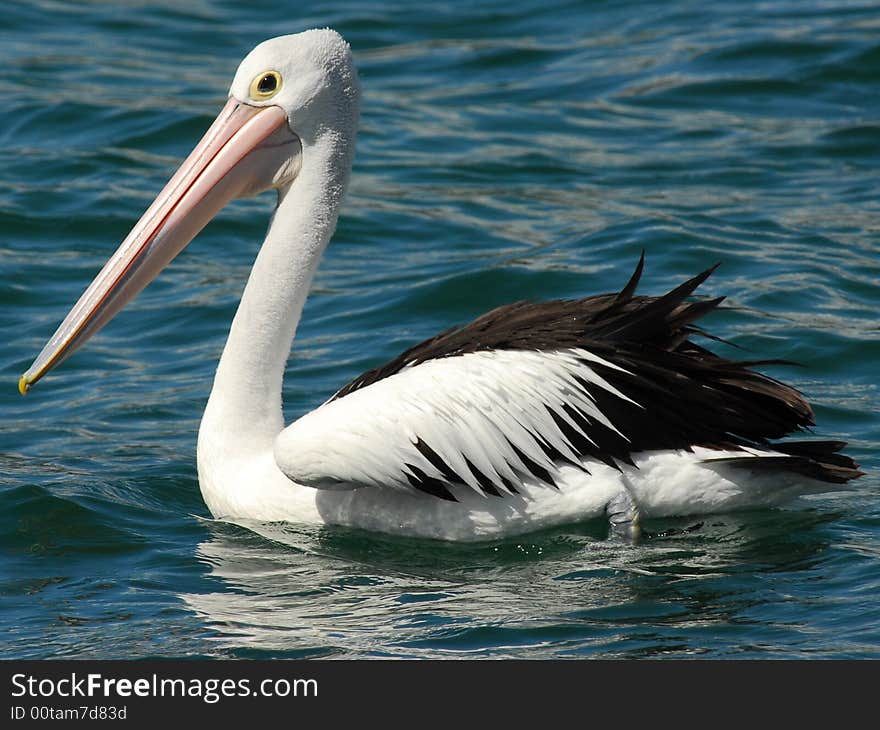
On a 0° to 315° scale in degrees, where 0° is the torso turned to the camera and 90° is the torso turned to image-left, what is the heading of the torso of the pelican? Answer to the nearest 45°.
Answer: approximately 90°
